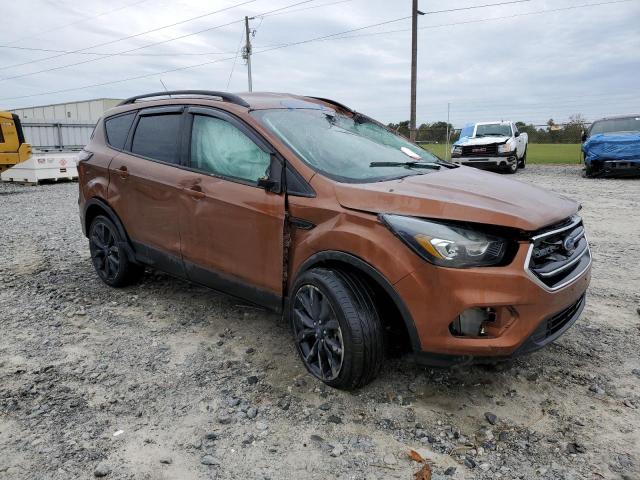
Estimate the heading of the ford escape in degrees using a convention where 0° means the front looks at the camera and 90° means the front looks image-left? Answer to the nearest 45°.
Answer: approximately 315°

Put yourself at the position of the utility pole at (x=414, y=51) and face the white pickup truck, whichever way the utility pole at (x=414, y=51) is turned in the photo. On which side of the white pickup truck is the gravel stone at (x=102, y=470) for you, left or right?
right

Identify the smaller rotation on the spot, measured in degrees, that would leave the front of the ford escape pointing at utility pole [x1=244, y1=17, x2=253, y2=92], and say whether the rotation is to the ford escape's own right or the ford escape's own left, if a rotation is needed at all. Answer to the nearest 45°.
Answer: approximately 135° to the ford escape's own left

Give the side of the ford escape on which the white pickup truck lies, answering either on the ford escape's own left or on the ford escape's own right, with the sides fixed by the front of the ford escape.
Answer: on the ford escape's own left

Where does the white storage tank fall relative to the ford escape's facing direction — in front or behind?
behind

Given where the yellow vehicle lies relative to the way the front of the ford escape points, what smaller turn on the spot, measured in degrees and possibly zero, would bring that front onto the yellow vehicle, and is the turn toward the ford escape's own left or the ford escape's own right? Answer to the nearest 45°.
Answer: approximately 180°

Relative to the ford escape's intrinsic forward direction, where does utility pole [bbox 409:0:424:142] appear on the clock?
The utility pole is roughly at 8 o'clock from the ford escape.

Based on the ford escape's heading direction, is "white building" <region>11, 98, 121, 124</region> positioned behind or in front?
behind

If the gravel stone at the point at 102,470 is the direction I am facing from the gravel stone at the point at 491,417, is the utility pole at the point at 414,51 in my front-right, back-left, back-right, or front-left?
back-right
